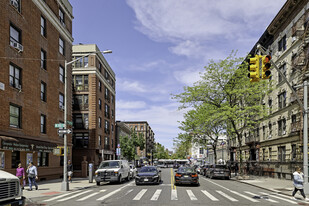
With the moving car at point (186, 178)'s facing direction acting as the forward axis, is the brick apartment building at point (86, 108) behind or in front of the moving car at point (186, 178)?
in front

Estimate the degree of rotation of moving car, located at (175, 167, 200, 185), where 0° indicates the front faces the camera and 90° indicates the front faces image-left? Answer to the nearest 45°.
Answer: approximately 180°

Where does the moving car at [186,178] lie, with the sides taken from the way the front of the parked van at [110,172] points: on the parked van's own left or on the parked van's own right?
on the parked van's own left

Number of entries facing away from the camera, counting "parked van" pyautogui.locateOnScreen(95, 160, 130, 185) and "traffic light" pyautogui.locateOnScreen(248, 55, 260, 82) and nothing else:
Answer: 0

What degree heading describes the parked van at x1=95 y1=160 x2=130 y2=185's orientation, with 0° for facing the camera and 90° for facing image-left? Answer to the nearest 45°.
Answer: approximately 45°

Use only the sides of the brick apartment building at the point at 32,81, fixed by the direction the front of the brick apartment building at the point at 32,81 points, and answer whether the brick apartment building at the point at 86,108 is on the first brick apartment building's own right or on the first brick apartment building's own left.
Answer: on the first brick apartment building's own left
